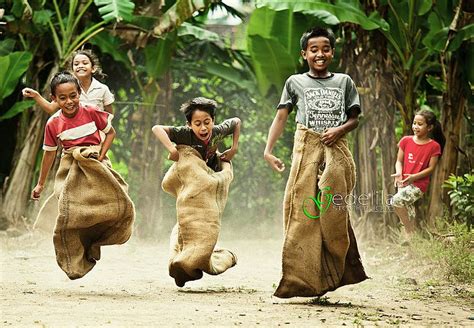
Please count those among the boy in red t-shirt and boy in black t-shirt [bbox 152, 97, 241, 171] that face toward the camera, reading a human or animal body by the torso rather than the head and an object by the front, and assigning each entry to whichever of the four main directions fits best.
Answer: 2

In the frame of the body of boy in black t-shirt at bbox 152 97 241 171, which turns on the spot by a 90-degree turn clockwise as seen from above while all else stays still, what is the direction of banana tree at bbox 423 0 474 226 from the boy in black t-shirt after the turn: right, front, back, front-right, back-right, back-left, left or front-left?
back-right

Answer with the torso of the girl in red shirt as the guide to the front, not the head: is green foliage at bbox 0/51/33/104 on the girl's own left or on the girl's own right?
on the girl's own right

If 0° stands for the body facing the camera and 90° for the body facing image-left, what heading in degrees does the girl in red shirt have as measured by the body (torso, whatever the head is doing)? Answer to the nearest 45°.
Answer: approximately 45°

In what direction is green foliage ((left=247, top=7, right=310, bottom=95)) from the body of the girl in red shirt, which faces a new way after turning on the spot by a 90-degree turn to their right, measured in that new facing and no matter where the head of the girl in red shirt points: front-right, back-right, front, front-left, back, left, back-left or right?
front

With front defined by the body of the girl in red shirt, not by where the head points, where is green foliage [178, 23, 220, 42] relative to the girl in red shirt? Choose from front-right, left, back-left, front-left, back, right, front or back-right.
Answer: right

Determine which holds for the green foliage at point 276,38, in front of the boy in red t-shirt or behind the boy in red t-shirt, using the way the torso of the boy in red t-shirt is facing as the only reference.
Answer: behind
